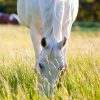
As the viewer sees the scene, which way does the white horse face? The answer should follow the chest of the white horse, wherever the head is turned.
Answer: toward the camera
